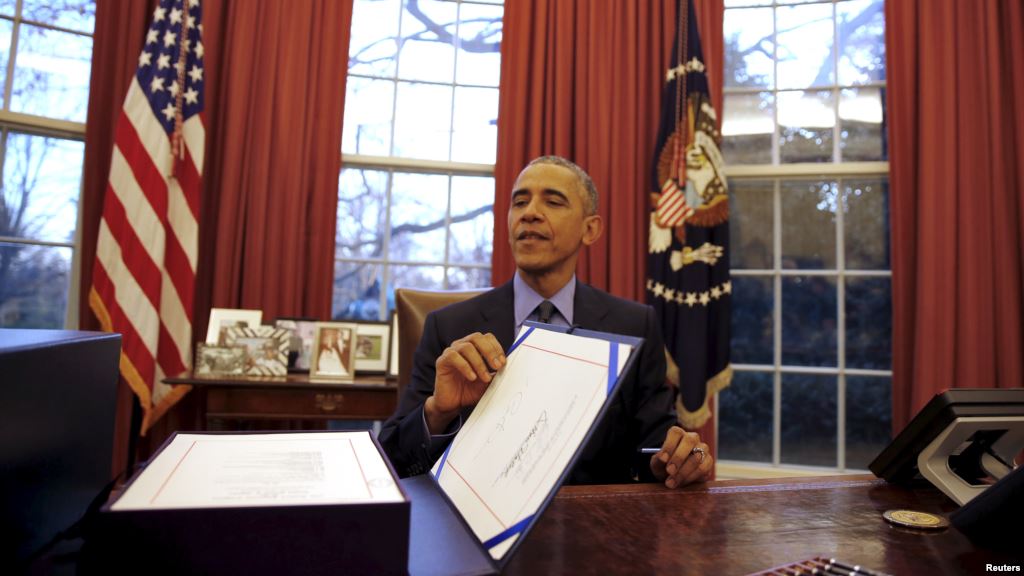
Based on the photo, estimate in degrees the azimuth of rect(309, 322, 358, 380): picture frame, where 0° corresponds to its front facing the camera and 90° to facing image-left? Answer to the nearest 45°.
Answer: approximately 0°

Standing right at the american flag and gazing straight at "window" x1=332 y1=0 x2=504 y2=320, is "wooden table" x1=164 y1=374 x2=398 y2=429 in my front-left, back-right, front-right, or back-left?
front-right

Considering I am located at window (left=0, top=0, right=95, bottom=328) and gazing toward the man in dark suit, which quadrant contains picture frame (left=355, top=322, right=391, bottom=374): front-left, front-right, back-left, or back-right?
front-left

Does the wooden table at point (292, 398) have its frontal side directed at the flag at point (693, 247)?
no

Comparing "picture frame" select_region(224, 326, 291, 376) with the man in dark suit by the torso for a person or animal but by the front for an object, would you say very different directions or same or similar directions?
same or similar directions

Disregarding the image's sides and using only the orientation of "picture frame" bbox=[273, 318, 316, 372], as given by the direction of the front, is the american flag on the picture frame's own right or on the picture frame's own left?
on the picture frame's own right

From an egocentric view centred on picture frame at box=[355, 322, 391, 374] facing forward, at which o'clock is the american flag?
The american flag is roughly at 3 o'clock from the picture frame.

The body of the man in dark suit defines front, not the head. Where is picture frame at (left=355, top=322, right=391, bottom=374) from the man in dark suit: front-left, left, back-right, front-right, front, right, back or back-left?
back-right

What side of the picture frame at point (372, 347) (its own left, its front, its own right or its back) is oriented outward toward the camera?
front

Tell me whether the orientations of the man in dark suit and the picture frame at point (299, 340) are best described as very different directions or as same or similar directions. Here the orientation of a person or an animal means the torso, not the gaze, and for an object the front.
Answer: same or similar directions

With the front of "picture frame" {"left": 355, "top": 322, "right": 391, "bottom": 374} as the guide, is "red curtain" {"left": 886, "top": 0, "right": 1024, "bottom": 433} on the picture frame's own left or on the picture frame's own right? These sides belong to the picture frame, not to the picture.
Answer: on the picture frame's own left

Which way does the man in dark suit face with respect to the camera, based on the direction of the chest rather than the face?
toward the camera

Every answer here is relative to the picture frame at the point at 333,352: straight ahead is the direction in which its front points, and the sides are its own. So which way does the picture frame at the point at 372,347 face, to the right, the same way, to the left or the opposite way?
the same way

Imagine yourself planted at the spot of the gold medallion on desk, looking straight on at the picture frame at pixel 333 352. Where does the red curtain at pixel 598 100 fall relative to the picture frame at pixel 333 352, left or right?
right

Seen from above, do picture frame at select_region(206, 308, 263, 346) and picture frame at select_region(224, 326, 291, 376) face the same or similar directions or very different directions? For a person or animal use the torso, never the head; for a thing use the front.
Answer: same or similar directions
